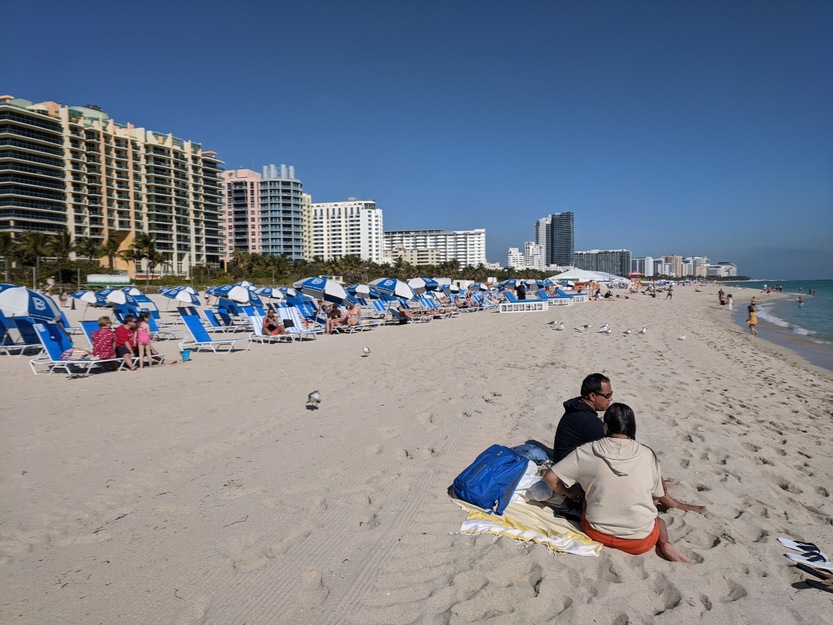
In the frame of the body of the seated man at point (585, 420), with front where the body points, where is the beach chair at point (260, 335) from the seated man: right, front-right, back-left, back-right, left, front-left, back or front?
back-left

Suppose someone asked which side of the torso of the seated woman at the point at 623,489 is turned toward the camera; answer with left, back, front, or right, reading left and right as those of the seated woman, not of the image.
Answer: back

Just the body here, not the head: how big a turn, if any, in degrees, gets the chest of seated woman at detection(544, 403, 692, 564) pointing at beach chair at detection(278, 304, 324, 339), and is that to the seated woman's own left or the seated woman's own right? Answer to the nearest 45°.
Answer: approximately 45° to the seated woman's own left

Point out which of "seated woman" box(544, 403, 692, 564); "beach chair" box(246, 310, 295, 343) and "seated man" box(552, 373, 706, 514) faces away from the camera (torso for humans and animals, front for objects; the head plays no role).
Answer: the seated woman

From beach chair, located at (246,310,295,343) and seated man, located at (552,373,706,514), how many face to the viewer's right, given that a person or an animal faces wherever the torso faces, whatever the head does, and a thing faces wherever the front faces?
2

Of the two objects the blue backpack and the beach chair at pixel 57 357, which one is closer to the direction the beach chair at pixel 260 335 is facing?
the blue backpack

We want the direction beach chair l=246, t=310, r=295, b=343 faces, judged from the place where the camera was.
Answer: facing to the right of the viewer

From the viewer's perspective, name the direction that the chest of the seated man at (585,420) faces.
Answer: to the viewer's right

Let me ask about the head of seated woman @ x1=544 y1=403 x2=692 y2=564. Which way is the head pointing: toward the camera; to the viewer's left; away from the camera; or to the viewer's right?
away from the camera

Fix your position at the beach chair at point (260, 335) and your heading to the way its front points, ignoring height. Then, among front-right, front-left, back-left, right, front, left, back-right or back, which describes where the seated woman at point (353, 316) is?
front-left

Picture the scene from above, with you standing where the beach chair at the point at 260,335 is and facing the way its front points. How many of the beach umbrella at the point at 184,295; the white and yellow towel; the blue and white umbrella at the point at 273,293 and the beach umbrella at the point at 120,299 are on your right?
1

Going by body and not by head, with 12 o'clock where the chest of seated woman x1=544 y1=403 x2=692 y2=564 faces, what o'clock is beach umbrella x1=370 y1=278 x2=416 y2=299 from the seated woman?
The beach umbrella is roughly at 11 o'clock from the seated woman.

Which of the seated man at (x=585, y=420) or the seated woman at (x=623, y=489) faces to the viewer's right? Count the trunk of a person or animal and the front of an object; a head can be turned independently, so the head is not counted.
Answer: the seated man

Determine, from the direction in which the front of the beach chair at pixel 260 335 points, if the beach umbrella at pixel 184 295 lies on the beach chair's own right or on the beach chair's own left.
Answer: on the beach chair's own left

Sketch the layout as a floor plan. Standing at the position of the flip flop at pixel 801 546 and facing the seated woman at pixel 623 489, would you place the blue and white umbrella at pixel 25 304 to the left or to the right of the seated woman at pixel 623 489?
right
